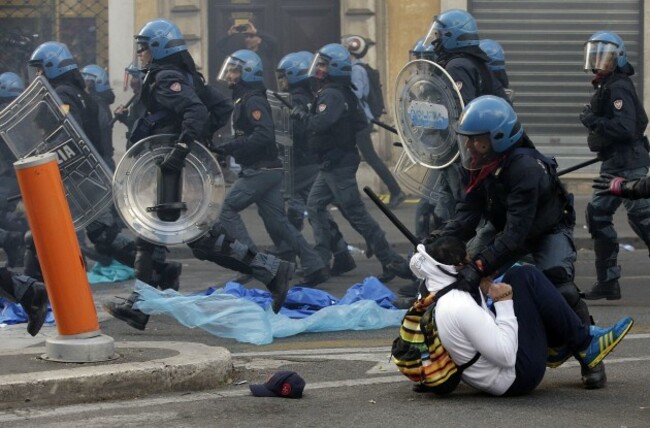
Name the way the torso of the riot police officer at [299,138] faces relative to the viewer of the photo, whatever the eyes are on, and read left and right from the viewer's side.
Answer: facing to the left of the viewer

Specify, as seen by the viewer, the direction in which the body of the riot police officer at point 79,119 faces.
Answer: to the viewer's left

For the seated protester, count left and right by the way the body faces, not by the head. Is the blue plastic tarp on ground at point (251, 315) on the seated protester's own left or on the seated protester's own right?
on the seated protester's own left

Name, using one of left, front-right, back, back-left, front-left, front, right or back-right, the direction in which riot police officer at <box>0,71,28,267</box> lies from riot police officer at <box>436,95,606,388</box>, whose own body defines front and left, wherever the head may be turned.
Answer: right

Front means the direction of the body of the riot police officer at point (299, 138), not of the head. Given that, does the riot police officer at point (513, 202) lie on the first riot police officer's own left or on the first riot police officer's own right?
on the first riot police officer's own left

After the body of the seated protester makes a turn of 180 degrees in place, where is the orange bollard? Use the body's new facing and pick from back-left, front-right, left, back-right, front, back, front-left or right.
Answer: front

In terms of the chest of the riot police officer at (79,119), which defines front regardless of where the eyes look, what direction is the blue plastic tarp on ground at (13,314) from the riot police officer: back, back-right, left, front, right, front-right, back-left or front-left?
left

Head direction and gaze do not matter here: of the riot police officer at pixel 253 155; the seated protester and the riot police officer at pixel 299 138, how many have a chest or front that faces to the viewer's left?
2

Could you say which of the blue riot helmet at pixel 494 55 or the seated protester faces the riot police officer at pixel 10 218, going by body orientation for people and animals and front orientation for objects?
the blue riot helmet

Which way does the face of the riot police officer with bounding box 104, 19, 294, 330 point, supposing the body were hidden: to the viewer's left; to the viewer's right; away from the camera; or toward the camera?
to the viewer's left

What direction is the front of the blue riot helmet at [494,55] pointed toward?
to the viewer's left

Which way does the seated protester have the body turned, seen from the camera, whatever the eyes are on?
to the viewer's right

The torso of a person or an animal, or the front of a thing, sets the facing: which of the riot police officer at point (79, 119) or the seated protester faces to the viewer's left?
the riot police officer

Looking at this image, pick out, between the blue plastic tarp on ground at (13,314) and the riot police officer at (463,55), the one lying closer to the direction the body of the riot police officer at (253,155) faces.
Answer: the blue plastic tarp on ground

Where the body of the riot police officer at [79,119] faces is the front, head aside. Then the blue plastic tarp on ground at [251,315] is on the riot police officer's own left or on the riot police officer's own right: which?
on the riot police officer's own left

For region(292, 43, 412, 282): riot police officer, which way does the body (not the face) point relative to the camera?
to the viewer's left
